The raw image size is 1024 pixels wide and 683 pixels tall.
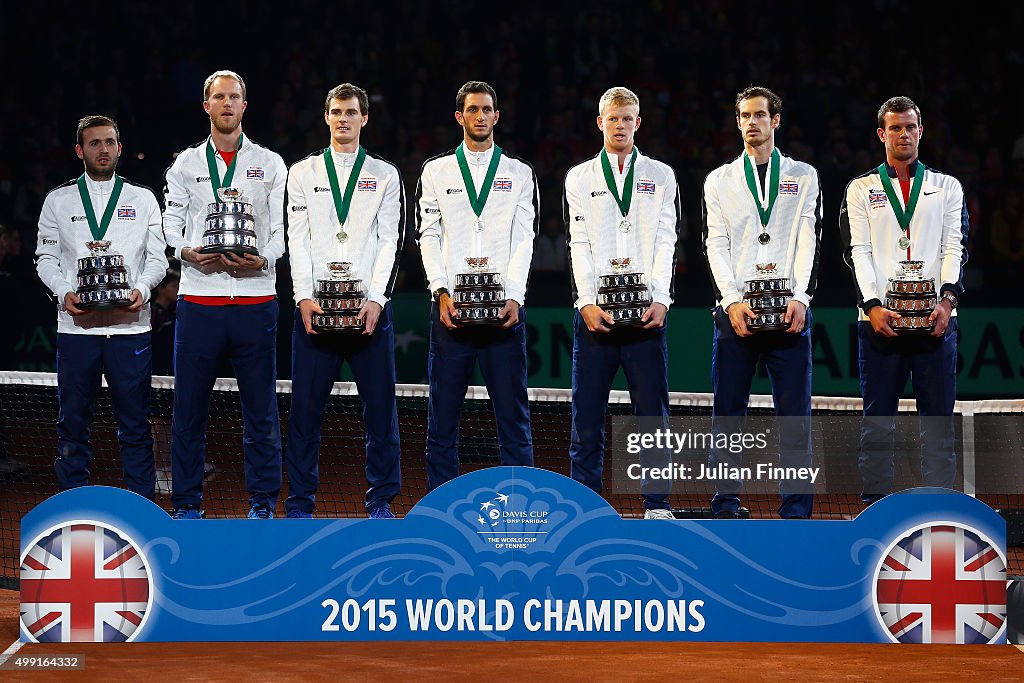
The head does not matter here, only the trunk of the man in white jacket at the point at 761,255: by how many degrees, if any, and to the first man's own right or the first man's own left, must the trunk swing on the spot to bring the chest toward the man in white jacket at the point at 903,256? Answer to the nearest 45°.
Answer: approximately 90° to the first man's own left

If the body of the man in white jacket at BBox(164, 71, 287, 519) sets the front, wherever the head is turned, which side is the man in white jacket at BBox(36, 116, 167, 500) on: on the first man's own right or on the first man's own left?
on the first man's own right

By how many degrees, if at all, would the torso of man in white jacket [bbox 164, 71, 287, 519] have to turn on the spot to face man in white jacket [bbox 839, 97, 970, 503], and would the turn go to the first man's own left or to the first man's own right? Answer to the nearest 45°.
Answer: approximately 90° to the first man's own left

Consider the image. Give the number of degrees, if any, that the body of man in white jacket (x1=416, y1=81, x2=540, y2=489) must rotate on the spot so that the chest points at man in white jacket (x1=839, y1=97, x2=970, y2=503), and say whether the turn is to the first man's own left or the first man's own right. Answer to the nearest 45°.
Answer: approximately 90° to the first man's own left

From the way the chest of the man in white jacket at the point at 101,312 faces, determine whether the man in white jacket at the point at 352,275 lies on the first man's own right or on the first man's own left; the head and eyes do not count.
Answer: on the first man's own left

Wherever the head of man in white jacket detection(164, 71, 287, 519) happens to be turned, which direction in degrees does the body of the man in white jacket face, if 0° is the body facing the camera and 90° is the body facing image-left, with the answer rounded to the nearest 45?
approximately 0°

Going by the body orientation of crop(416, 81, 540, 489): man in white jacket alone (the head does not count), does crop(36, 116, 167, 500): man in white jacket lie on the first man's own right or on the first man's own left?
on the first man's own right
